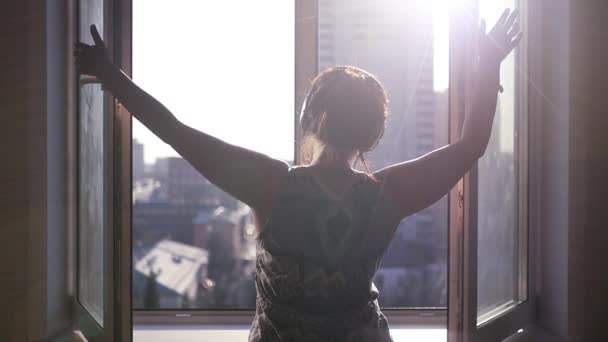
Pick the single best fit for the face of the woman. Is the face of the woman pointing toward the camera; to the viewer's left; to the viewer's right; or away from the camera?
away from the camera

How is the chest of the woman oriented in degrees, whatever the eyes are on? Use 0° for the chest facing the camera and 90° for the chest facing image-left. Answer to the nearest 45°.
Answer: approximately 180°

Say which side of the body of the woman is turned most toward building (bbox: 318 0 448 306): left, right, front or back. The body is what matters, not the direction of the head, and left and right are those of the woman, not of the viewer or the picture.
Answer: front
